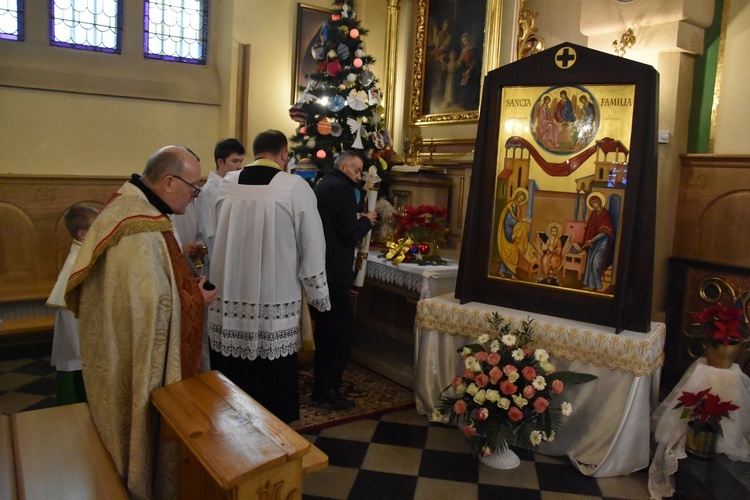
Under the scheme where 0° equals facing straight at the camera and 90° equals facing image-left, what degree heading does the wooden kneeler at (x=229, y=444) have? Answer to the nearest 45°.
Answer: approximately 225°

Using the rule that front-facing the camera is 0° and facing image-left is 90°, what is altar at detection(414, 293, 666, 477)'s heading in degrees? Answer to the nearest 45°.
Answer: approximately 45°

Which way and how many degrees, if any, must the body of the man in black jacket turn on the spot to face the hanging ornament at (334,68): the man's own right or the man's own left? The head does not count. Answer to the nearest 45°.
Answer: approximately 90° to the man's own left

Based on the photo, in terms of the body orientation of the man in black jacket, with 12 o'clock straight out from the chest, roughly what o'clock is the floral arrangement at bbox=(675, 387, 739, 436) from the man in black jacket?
The floral arrangement is roughly at 1 o'clock from the man in black jacket.

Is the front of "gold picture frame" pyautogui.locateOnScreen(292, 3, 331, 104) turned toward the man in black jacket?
yes

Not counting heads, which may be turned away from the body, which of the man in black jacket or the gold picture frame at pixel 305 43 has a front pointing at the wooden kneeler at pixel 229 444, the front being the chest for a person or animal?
the gold picture frame

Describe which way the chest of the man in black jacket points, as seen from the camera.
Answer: to the viewer's right

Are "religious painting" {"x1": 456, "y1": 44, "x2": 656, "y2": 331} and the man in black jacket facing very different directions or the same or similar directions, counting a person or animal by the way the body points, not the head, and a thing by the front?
very different directions

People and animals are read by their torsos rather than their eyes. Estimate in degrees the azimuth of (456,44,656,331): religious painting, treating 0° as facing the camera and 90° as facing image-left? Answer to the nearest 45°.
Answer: approximately 45°
